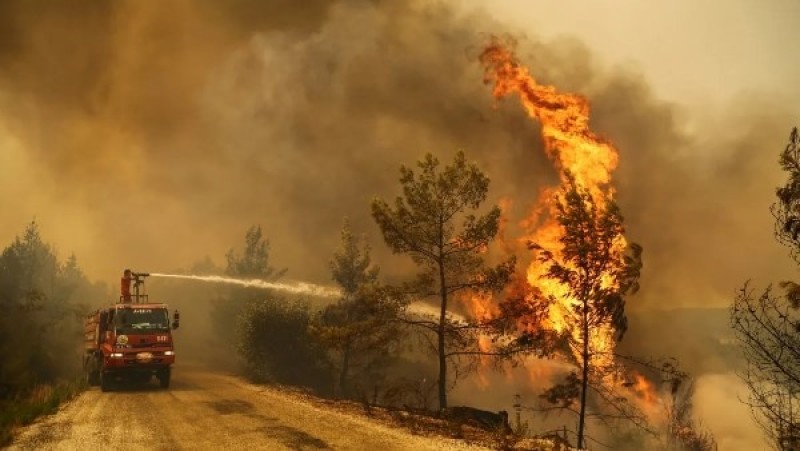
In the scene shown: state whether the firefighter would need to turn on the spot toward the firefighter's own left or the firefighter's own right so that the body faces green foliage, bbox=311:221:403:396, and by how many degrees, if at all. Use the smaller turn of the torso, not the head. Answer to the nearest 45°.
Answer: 0° — they already face it

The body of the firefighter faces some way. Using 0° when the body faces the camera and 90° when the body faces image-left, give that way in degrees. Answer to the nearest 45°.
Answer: approximately 270°

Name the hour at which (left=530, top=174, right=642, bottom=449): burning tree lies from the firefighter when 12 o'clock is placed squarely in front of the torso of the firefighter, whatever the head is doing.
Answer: The burning tree is roughly at 2 o'clock from the firefighter.

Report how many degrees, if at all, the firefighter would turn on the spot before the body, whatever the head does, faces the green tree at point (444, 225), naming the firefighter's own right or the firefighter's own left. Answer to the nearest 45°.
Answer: approximately 45° to the firefighter's own right
